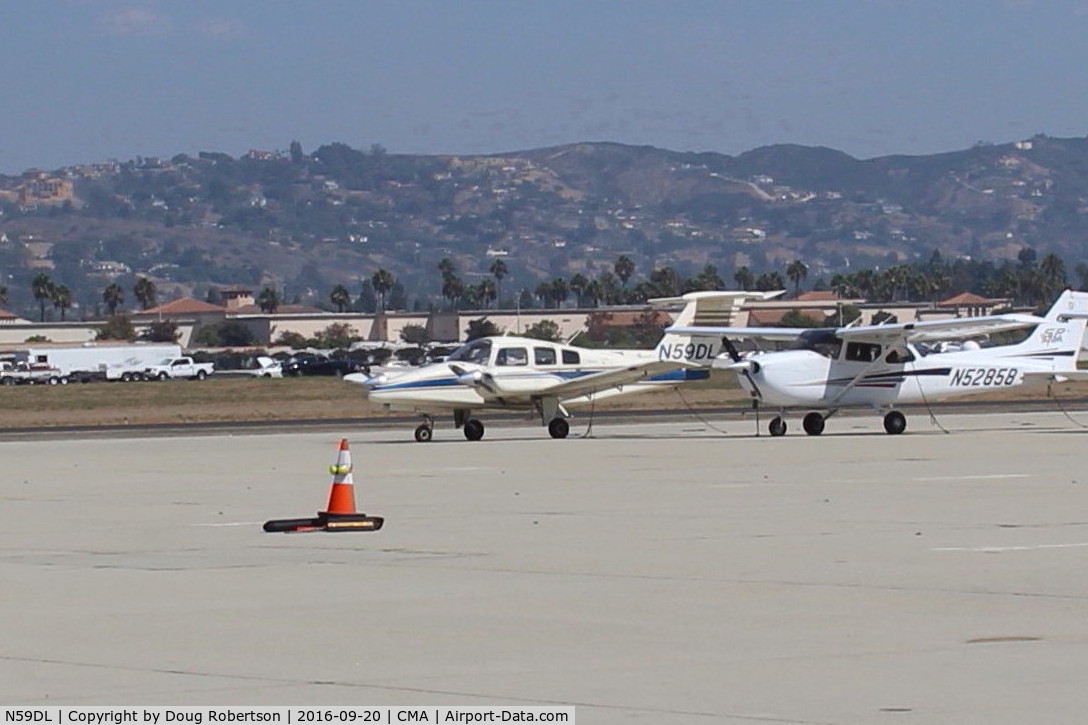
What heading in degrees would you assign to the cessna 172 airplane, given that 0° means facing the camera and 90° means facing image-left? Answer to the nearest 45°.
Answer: approximately 45°

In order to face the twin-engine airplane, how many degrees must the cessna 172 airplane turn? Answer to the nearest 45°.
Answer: approximately 45° to its right

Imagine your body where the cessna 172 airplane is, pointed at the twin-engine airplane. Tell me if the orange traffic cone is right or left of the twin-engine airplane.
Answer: left

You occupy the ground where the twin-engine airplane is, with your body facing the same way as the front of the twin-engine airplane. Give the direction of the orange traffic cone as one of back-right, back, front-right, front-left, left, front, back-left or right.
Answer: front-left

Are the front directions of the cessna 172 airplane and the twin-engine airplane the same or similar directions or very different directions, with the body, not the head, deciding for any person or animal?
same or similar directions

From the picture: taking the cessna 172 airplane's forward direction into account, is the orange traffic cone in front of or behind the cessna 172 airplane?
in front

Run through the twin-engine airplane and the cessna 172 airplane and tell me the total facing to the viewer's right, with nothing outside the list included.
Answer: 0

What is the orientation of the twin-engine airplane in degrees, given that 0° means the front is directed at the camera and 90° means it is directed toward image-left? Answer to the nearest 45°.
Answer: approximately 45°

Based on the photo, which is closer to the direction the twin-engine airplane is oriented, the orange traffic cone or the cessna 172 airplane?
the orange traffic cone

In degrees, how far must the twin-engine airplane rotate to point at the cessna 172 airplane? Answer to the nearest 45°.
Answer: approximately 135° to its left
